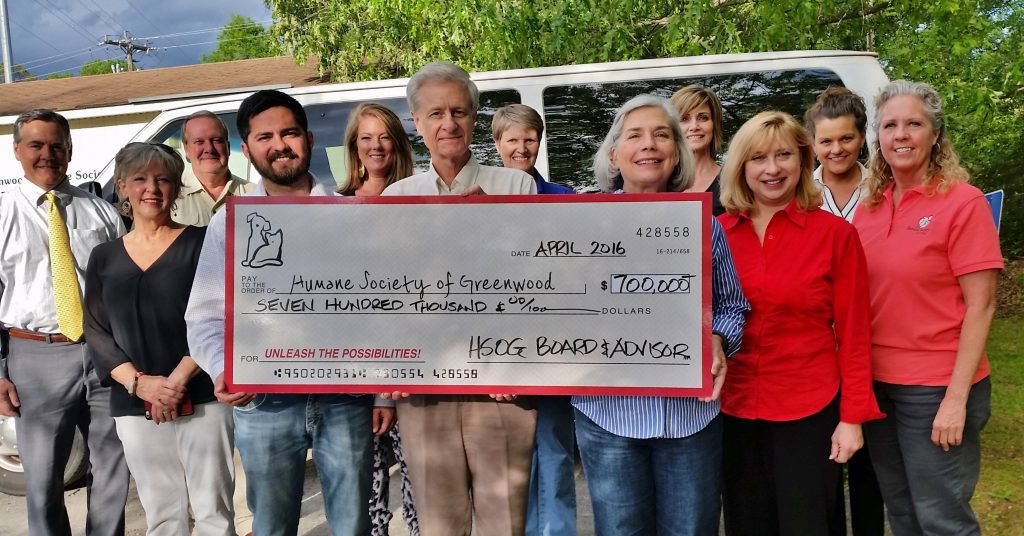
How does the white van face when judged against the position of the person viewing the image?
facing to the left of the viewer

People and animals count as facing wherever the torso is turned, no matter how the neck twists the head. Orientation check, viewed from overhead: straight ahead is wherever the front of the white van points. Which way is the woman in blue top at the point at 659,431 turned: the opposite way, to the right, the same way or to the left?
to the left

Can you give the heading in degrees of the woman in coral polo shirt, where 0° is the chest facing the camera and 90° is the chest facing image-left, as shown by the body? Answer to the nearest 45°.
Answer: approximately 45°

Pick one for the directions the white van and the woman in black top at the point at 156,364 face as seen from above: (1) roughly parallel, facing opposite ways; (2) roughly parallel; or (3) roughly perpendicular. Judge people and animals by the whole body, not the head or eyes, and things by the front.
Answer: roughly perpendicular

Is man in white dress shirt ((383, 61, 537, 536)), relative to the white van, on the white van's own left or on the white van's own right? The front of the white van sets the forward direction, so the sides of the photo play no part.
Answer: on the white van's own left

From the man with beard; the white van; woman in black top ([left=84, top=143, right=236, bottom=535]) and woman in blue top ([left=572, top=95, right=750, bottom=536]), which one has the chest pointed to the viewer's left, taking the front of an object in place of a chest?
the white van

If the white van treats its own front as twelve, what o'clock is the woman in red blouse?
The woman in red blouse is roughly at 9 o'clock from the white van.

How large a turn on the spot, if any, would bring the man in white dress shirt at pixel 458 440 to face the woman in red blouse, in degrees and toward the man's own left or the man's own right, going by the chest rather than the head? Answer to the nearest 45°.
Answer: approximately 90° to the man's own left
